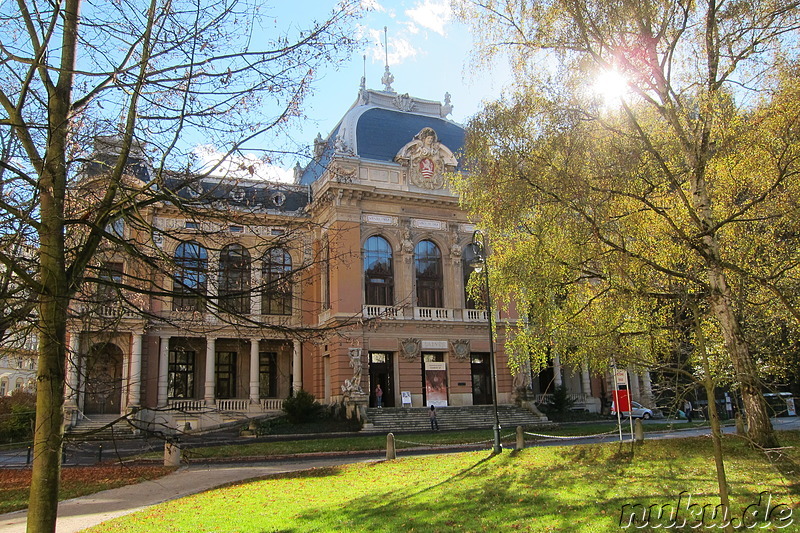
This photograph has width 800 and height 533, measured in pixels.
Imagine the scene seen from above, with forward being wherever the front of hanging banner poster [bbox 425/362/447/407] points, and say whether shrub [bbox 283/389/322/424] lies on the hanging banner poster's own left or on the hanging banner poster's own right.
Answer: on the hanging banner poster's own right

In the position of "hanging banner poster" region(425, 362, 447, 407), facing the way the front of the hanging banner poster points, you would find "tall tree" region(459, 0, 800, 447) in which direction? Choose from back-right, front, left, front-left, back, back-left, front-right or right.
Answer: front

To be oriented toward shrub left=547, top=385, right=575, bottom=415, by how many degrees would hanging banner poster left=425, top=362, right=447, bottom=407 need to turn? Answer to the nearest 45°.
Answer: approximately 90° to its left

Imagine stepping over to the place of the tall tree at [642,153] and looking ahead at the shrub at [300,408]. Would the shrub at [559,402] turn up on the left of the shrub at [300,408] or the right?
right

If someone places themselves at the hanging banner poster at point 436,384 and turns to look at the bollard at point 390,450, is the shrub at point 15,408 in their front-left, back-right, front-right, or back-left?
front-right

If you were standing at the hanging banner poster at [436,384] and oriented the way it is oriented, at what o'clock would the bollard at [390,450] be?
The bollard is roughly at 12 o'clock from the hanging banner poster.

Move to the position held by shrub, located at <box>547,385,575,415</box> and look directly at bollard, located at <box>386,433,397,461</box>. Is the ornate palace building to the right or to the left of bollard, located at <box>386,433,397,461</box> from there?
right

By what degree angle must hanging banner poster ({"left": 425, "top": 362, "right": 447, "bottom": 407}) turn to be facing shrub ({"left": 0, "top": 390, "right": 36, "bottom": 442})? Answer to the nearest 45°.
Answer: approximately 90° to its right

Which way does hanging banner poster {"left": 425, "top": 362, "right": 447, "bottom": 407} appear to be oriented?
toward the camera

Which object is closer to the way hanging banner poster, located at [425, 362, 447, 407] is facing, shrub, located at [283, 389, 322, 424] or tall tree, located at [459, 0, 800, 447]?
the tall tree
